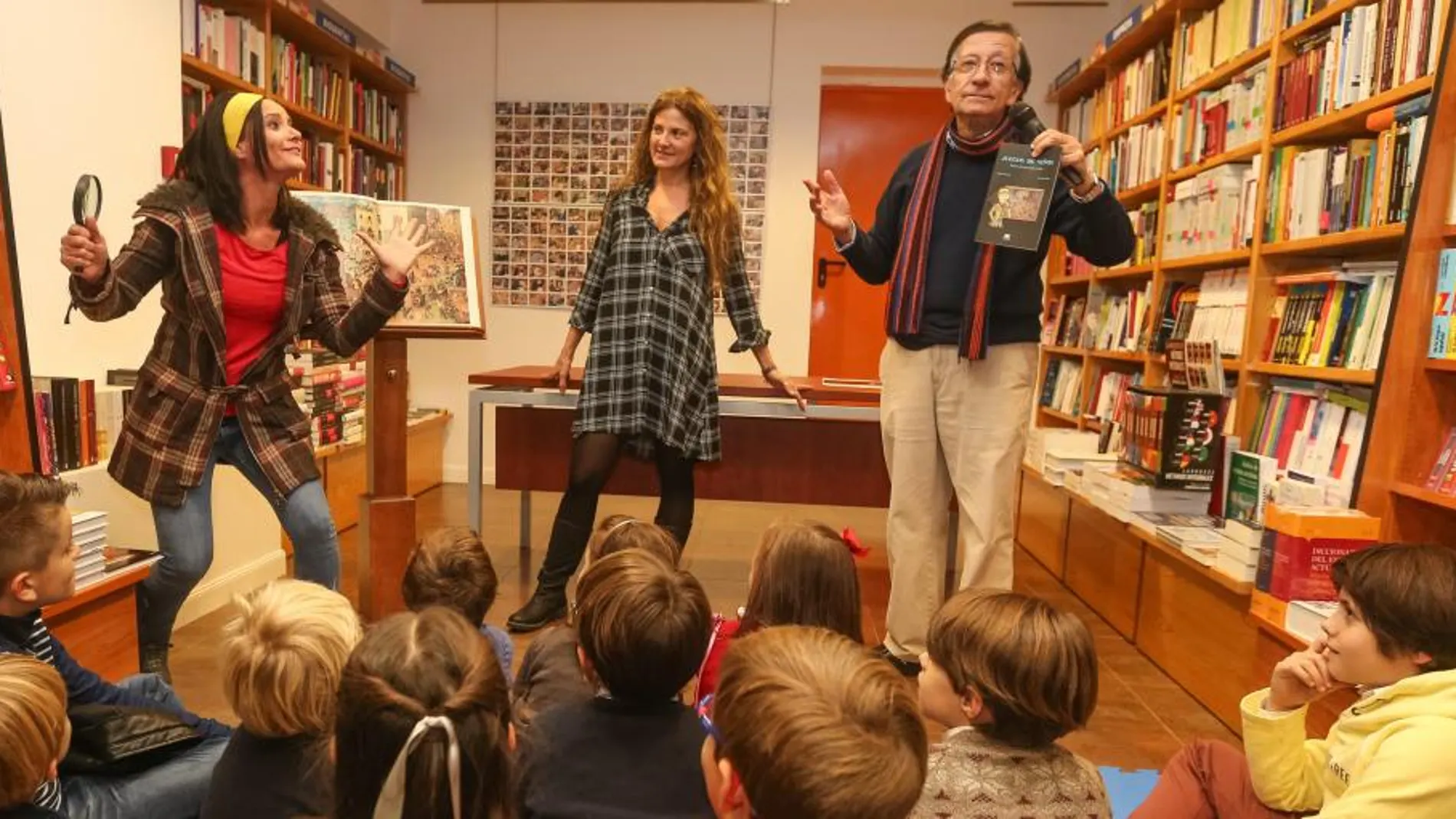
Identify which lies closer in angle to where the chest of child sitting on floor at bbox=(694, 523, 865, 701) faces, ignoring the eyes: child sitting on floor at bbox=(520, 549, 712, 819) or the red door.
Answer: the red door

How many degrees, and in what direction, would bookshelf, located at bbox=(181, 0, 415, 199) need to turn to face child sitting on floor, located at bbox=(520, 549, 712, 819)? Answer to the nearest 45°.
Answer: approximately 45° to its right

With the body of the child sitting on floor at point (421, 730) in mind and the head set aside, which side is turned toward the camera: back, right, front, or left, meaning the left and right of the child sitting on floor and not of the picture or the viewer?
back

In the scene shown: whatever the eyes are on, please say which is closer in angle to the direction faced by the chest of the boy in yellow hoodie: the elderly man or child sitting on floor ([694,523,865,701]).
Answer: the child sitting on floor

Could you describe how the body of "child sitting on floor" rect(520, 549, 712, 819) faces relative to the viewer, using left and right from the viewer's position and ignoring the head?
facing away from the viewer

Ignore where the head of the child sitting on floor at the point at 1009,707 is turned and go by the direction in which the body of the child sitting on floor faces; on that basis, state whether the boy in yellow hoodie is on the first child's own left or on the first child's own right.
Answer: on the first child's own right

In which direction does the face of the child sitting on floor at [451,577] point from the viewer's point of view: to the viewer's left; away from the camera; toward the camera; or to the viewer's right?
away from the camera

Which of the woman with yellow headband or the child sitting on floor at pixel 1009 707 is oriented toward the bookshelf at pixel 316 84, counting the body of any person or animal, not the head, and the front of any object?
the child sitting on floor

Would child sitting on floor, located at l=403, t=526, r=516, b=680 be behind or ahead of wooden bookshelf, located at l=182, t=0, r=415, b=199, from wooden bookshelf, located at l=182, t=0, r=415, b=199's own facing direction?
ahead

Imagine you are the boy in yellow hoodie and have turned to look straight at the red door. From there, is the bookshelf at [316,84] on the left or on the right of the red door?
left

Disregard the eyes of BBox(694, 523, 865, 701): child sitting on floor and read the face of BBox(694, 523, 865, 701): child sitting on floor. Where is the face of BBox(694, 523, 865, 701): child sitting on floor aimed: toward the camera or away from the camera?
away from the camera

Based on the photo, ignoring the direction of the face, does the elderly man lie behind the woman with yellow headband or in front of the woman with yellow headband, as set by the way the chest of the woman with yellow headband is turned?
in front

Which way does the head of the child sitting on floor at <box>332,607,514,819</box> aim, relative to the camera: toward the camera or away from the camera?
away from the camera

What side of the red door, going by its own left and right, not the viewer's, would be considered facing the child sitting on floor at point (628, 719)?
front

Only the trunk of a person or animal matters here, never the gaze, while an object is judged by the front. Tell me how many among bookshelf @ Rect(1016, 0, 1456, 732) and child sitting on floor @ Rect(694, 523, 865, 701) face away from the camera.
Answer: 1
